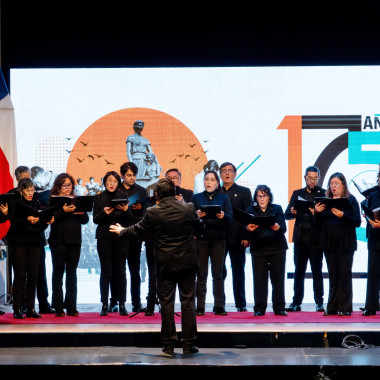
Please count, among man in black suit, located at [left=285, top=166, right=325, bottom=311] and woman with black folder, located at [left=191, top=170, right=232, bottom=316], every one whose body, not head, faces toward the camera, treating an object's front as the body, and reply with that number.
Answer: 2

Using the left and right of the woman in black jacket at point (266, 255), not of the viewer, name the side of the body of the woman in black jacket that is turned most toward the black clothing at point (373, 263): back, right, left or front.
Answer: left

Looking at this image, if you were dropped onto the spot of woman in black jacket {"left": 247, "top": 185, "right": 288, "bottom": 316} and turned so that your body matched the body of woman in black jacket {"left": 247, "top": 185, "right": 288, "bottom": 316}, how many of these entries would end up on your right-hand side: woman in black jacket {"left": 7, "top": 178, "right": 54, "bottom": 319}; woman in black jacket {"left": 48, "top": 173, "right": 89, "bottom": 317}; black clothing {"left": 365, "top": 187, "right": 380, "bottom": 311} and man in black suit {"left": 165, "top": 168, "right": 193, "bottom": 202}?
3

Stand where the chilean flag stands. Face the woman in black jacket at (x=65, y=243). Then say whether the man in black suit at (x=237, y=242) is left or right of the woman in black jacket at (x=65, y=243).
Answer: left

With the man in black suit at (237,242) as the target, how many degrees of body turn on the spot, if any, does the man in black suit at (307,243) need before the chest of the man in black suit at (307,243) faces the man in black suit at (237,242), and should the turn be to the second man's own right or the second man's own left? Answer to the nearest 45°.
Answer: approximately 90° to the second man's own right

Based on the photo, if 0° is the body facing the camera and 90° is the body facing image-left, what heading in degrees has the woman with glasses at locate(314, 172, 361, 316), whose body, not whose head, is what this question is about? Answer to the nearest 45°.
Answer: approximately 45°
